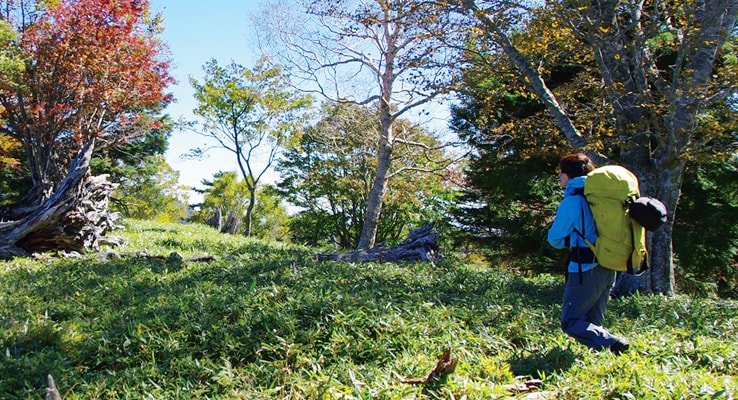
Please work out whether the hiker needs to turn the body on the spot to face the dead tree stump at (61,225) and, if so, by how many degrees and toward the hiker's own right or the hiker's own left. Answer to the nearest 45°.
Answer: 0° — they already face it

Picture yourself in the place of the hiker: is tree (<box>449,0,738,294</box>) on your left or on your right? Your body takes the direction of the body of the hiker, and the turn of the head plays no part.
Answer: on your right

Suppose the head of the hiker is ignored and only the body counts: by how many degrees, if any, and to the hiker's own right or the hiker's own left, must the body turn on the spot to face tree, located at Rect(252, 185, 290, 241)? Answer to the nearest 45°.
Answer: approximately 45° to the hiker's own right

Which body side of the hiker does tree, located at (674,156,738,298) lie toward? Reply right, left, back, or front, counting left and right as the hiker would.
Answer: right

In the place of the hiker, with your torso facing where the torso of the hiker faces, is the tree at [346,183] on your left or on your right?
on your right

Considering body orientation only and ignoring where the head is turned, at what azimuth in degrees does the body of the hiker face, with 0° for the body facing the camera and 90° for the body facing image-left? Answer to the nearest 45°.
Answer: approximately 90°
